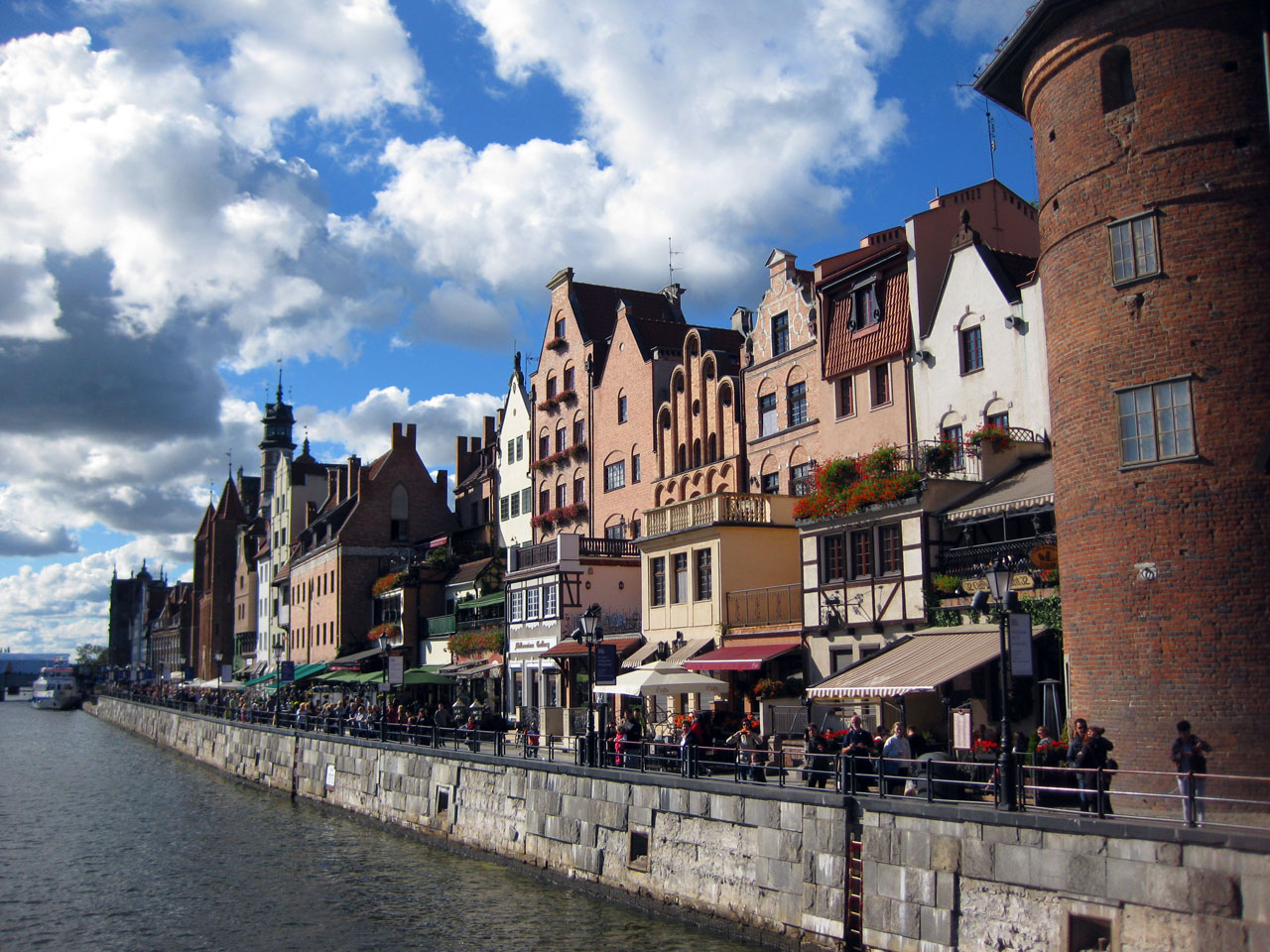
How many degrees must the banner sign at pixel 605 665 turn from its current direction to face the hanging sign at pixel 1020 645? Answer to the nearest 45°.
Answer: approximately 45° to its left

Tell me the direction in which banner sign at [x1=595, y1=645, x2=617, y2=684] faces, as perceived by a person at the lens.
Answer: facing the viewer

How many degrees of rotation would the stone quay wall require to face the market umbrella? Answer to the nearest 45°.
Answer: approximately 135° to its right

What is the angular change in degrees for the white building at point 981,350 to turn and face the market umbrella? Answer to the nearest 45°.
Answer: approximately 45° to its right

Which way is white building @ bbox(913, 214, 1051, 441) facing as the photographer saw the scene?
facing the viewer and to the left of the viewer

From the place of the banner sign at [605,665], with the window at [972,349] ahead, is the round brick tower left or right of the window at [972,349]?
right

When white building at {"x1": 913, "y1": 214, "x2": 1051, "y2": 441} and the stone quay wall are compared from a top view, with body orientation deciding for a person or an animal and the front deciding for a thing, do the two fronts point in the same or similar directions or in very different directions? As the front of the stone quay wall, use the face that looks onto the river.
same or similar directions

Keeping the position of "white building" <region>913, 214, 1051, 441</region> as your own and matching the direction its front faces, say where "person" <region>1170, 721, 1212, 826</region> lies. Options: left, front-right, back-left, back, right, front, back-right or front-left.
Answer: front-left

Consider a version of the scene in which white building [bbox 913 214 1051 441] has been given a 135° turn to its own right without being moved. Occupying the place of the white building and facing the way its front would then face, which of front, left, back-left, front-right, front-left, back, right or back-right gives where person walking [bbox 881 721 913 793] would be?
back
